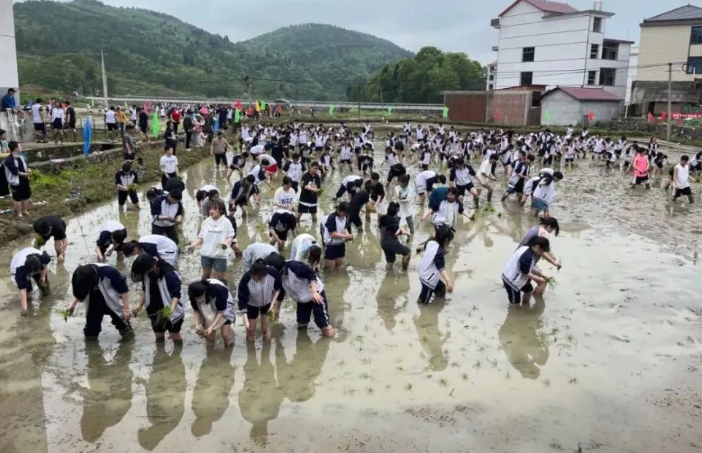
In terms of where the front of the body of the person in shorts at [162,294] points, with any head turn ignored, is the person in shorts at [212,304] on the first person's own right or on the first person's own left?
on the first person's own left

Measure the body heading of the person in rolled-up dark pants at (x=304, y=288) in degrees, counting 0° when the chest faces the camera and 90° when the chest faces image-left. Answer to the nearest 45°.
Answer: approximately 45°

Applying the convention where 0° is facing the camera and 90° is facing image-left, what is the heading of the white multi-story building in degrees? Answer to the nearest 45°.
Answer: approximately 315°

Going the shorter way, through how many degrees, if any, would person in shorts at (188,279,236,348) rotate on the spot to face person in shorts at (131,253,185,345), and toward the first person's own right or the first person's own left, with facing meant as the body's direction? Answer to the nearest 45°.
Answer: approximately 45° to the first person's own right

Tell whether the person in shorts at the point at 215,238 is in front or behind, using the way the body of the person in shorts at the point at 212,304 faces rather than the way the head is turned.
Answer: behind

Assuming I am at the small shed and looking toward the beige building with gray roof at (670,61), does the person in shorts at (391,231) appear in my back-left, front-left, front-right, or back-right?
back-right

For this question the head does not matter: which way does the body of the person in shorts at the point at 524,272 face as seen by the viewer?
to the viewer's right

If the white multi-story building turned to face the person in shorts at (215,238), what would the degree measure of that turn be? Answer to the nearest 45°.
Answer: approximately 45° to its right

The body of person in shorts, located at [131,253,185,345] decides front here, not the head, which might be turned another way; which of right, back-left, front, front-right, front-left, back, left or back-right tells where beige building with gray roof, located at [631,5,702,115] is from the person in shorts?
back

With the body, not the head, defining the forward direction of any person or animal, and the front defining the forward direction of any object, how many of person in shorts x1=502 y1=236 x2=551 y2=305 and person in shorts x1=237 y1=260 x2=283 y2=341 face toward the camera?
1
